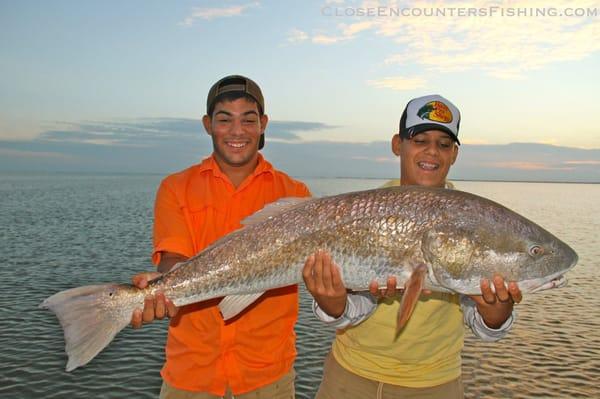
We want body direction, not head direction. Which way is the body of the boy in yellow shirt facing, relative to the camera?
toward the camera

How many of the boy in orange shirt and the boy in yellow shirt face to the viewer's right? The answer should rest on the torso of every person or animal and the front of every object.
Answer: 0

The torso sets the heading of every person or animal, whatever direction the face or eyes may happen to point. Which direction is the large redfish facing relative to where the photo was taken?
to the viewer's right

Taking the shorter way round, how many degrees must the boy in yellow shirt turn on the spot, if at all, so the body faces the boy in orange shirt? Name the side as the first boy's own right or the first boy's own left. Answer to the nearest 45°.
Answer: approximately 90° to the first boy's own right

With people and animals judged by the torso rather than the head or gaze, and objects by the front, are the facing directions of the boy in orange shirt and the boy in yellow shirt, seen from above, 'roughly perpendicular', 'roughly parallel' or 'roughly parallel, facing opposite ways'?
roughly parallel

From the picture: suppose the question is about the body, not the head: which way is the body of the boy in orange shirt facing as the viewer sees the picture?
toward the camera

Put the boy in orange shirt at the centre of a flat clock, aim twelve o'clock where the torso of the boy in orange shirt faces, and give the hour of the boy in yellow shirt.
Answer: The boy in yellow shirt is roughly at 10 o'clock from the boy in orange shirt.
